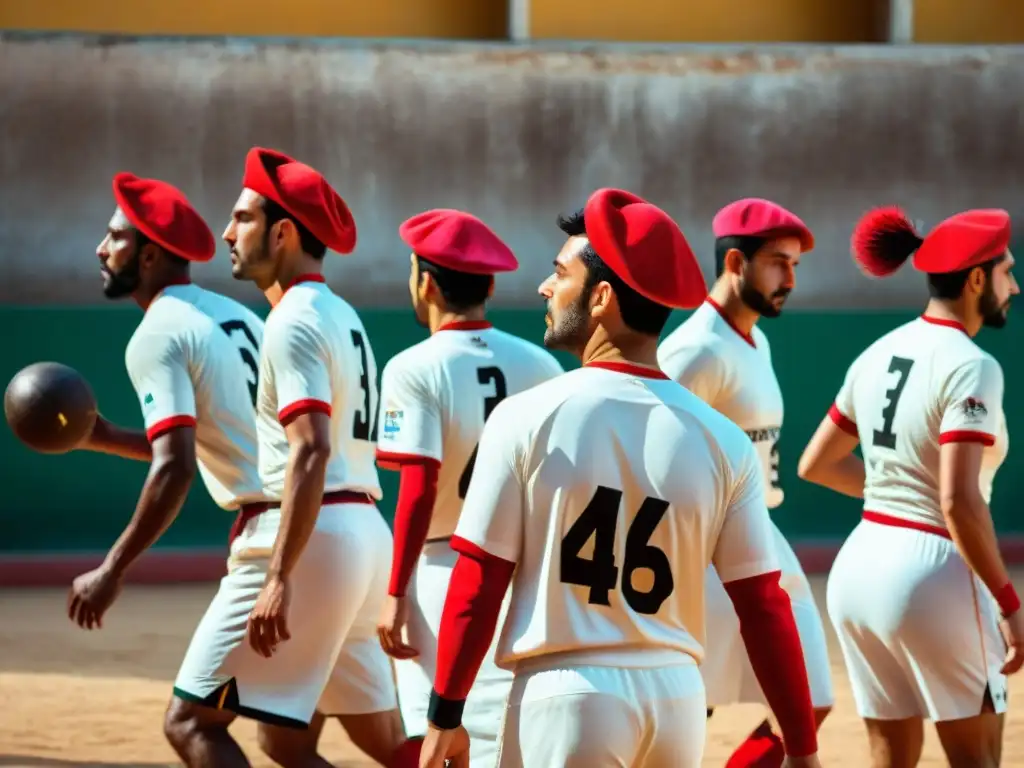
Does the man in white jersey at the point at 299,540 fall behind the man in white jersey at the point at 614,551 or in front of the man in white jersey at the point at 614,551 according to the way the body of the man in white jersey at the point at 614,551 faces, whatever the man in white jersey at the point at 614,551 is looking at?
in front

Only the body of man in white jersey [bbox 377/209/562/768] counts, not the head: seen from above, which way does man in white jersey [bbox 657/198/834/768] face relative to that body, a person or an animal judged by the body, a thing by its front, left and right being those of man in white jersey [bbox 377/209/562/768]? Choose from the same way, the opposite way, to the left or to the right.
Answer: the opposite way

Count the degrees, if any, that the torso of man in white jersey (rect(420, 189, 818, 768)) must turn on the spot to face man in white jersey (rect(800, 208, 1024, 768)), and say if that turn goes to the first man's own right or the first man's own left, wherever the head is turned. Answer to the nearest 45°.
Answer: approximately 45° to the first man's own right

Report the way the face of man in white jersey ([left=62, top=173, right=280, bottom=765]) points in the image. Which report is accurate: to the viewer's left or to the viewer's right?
to the viewer's left

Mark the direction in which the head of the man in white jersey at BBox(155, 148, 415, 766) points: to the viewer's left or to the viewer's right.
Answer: to the viewer's left

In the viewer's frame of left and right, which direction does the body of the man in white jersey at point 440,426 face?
facing away from the viewer and to the left of the viewer

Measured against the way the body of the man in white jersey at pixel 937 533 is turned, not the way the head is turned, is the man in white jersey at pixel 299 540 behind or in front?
behind

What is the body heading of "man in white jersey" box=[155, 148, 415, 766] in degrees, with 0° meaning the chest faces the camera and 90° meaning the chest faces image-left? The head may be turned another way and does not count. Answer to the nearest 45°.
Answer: approximately 90°

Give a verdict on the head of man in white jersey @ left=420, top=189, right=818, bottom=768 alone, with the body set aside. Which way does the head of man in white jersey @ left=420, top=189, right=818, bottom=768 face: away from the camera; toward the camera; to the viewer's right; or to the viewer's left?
to the viewer's left

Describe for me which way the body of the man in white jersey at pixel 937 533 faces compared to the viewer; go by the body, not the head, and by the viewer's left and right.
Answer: facing away from the viewer and to the right of the viewer

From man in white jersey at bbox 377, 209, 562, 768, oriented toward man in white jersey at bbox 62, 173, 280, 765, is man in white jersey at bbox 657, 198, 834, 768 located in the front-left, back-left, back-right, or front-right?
back-right

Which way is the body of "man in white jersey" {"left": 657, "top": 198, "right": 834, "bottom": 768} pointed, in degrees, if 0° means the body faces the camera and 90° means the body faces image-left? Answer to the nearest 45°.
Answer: approximately 315°

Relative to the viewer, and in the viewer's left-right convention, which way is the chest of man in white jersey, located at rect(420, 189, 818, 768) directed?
facing away from the viewer

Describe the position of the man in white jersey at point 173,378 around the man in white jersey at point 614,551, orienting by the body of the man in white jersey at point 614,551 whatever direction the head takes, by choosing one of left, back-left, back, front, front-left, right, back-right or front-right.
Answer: front-left
